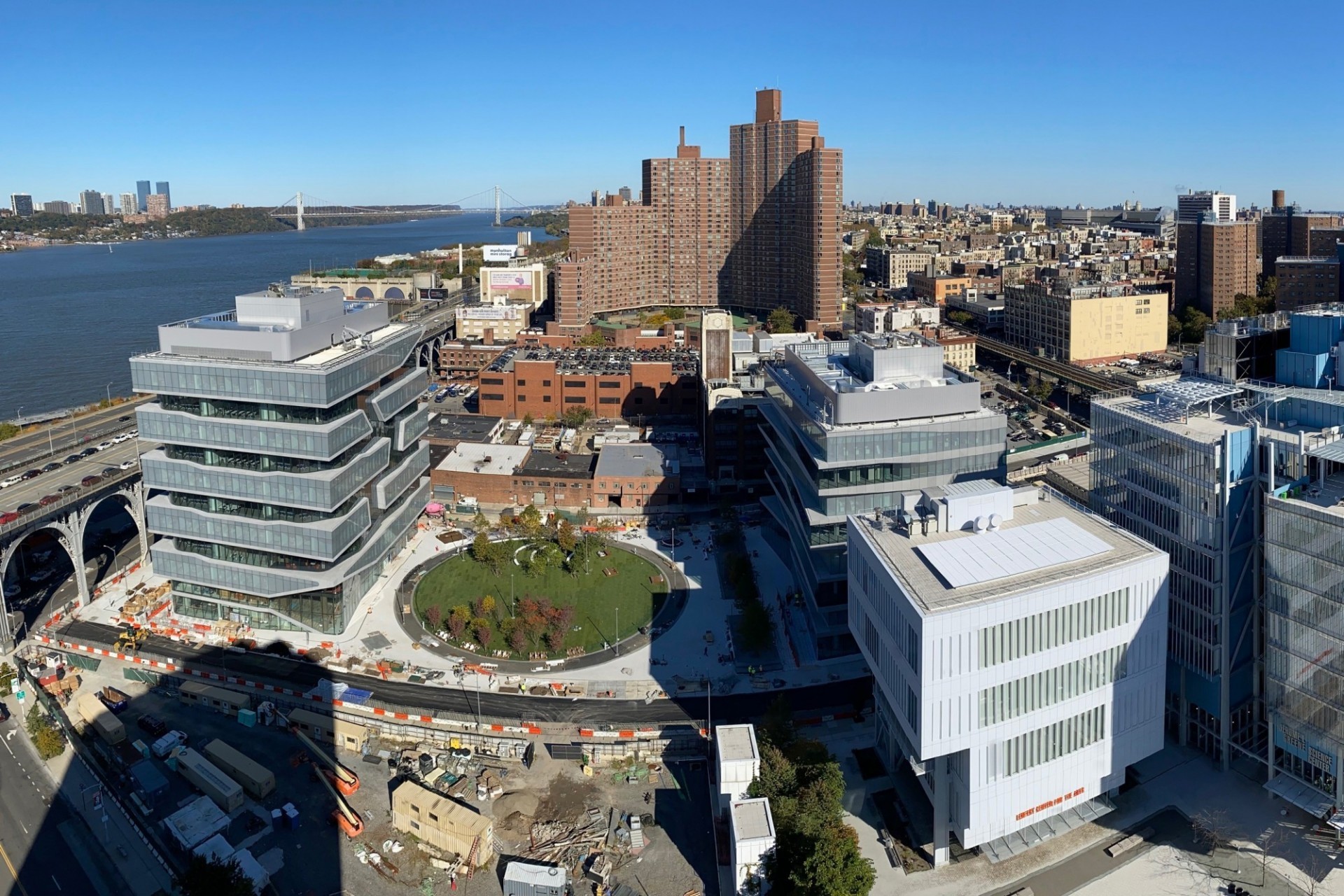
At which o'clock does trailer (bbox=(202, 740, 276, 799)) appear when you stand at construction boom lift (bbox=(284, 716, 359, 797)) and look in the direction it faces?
The trailer is roughly at 11 o'clock from the construction boom lift.

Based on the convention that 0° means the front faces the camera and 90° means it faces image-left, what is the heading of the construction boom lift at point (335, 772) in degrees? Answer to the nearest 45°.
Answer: approximately 135°

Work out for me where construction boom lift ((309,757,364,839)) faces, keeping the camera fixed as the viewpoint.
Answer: facing away from the viewer and to the left of the viewer

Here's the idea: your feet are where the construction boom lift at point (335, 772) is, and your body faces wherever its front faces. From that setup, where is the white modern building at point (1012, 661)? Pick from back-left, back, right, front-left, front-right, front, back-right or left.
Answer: back

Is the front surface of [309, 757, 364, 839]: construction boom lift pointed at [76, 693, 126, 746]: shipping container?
yes

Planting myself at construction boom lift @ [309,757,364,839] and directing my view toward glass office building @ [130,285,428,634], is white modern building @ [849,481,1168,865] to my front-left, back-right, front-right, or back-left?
back-right
